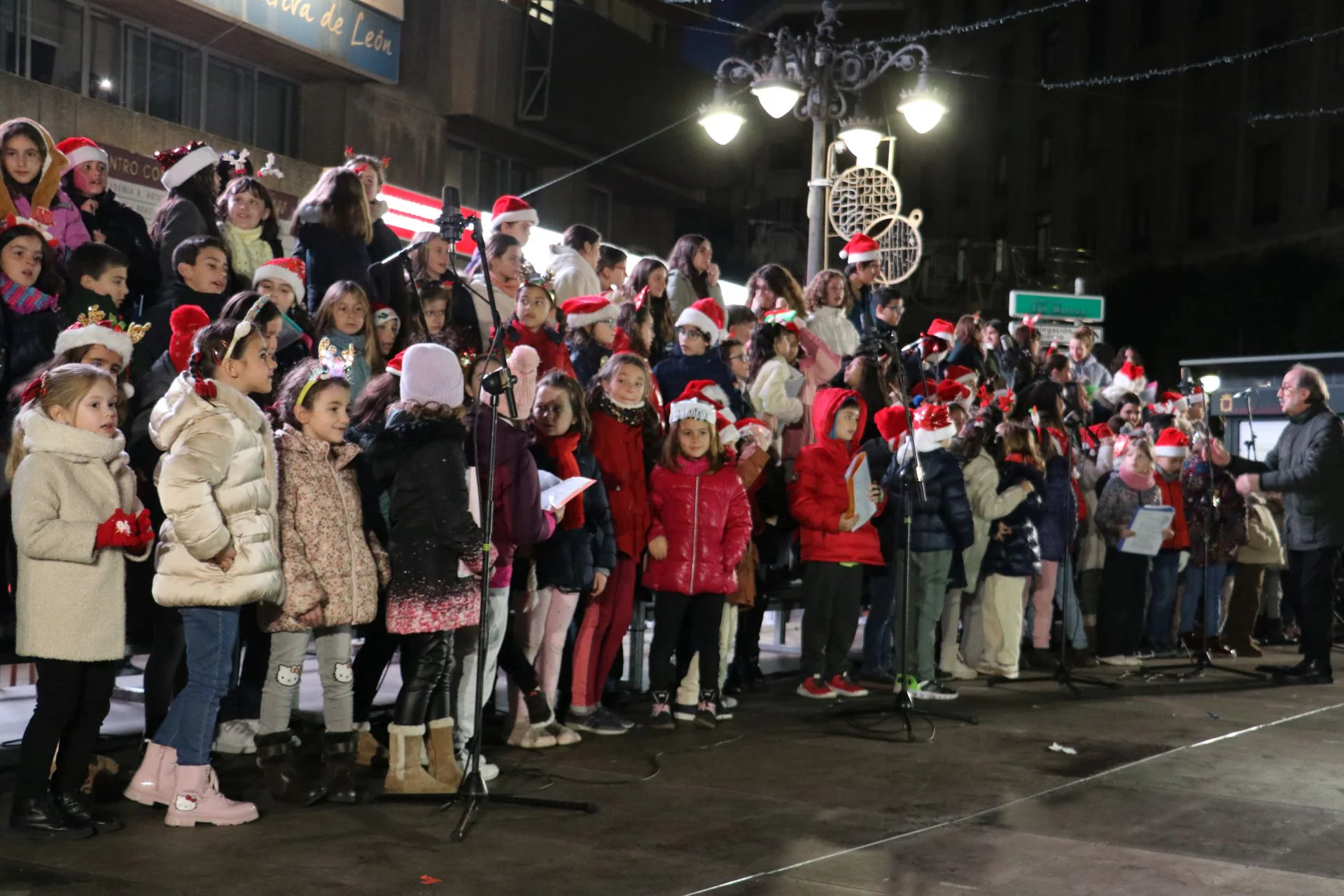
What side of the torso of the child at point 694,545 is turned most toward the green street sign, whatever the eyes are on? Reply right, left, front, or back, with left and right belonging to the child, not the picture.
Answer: back

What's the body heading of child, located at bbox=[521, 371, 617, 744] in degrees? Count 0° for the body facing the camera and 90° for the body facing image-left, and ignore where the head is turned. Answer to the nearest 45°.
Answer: approximately 45°

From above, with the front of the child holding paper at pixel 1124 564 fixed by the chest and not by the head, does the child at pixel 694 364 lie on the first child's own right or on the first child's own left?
on the first child's own right

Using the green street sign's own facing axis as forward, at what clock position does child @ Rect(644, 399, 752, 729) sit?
The child is roughly at 12 o'clock from the green street sign.

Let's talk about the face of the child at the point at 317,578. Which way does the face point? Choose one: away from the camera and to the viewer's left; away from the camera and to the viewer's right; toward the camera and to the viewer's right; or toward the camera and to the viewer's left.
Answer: toward the camera and to the viewer's right

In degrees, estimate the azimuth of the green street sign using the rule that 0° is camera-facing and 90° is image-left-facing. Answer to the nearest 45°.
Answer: approximately 0°

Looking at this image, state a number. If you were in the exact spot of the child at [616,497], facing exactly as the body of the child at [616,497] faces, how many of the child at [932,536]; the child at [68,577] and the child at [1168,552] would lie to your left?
2

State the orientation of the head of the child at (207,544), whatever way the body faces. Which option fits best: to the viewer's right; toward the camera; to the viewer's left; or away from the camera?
to the viewer's right

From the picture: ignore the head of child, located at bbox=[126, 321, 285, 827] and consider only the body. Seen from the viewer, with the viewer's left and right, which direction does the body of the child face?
facing to the right of the viewer

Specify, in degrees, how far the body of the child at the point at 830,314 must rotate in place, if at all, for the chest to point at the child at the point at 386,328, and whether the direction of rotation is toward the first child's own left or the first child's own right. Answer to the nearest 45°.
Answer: approximately 90° to the first child's own right

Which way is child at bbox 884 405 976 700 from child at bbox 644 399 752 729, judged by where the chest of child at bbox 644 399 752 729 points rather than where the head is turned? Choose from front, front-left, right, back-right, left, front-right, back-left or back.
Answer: back-left

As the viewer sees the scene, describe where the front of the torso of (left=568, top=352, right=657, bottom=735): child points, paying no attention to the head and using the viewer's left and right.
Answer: facing the viewer and to the right of the viewer

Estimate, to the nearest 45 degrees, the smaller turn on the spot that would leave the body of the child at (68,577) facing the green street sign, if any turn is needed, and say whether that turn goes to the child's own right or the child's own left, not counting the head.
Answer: approximately 90° to the child's own left

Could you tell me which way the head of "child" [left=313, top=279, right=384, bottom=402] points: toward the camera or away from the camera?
toward the camera

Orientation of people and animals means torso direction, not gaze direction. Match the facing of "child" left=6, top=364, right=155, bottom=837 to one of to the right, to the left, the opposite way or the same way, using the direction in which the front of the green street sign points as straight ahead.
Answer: to the left

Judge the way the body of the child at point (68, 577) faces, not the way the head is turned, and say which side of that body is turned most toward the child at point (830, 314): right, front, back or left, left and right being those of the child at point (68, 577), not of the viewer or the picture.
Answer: left

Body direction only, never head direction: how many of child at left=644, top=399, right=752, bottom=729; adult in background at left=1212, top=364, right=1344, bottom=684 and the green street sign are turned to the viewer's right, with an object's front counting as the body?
0
